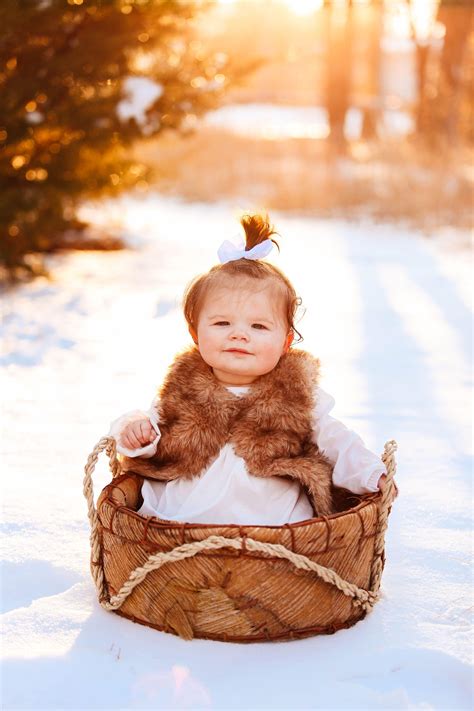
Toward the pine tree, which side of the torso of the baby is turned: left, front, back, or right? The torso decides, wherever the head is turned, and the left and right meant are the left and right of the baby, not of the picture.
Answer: back

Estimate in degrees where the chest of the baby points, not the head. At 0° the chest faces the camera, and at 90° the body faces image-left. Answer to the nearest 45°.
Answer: approximately 0°
